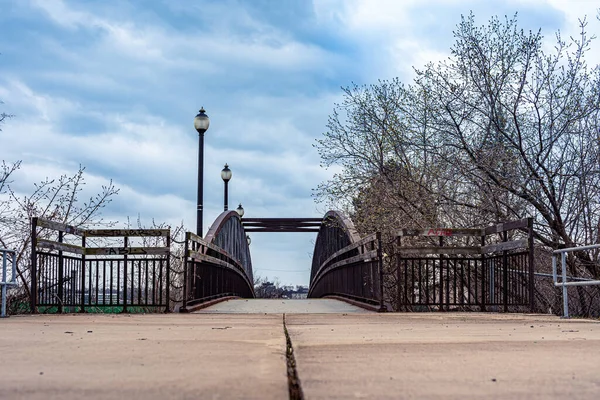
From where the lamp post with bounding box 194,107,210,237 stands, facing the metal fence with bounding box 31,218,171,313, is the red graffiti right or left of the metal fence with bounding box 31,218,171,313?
left

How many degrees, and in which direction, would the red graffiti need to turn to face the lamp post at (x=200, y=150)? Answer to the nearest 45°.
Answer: approximately 135° to its right

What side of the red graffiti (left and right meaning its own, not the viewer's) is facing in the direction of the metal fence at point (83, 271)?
right

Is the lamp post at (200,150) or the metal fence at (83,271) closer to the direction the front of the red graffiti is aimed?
the metal fence

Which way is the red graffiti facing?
toward the camera
